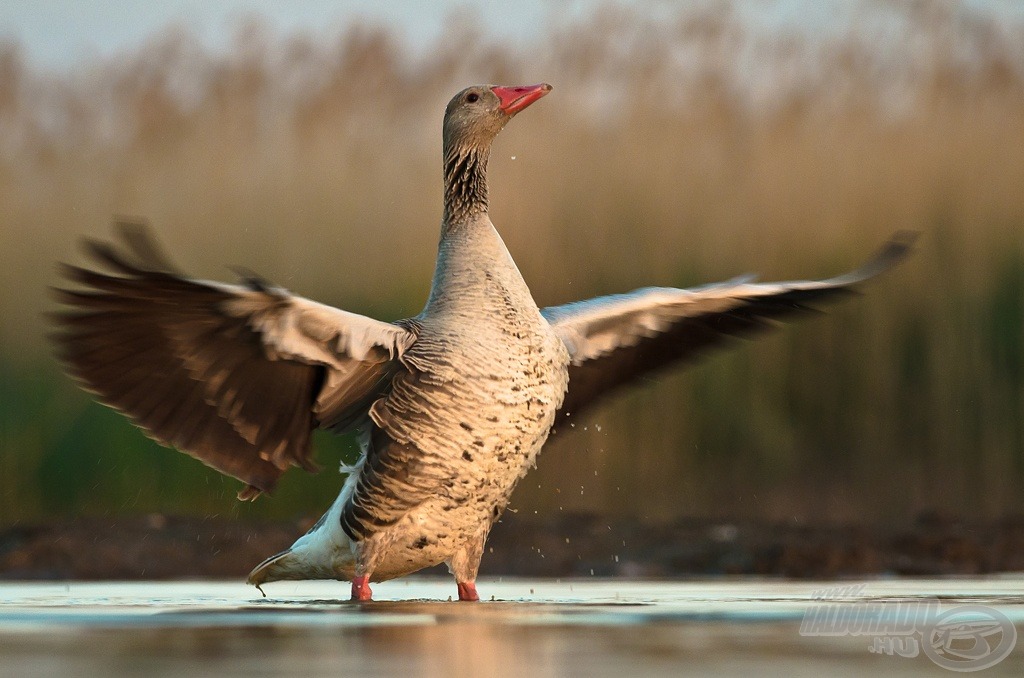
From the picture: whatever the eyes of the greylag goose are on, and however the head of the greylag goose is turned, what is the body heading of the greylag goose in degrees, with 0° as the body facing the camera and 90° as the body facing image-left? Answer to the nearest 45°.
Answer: approximately 315°
